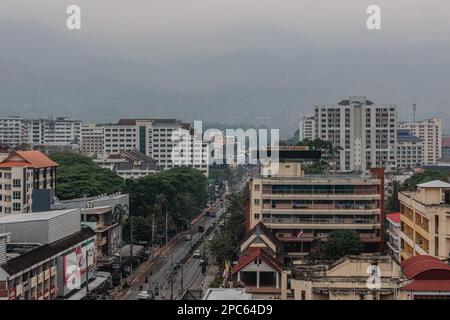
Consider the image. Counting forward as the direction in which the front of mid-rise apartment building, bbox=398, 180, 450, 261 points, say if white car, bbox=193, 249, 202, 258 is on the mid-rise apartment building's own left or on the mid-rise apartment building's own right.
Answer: on the mid-rise apartment building's own right

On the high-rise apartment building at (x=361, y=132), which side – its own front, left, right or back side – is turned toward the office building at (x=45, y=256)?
front

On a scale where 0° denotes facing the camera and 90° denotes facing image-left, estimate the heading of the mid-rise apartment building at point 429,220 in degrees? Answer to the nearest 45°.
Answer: approximately 45°

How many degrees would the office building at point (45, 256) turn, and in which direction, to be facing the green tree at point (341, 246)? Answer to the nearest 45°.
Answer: approximately 45° to its left

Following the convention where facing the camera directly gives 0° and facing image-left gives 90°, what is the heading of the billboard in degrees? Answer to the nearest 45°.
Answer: approximately 315°

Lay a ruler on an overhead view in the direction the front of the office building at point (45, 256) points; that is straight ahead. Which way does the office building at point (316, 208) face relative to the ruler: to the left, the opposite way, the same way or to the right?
to the right

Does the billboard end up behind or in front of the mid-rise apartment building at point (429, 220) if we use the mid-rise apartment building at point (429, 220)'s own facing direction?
in front

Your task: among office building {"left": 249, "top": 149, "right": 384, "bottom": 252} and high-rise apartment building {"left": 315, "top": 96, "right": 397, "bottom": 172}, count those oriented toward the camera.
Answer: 2

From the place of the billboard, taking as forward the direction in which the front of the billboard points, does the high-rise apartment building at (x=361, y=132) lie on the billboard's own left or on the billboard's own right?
on the billboard's own left

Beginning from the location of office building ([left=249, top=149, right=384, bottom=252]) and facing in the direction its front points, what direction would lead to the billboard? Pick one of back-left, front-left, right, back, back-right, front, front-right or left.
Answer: front-right
